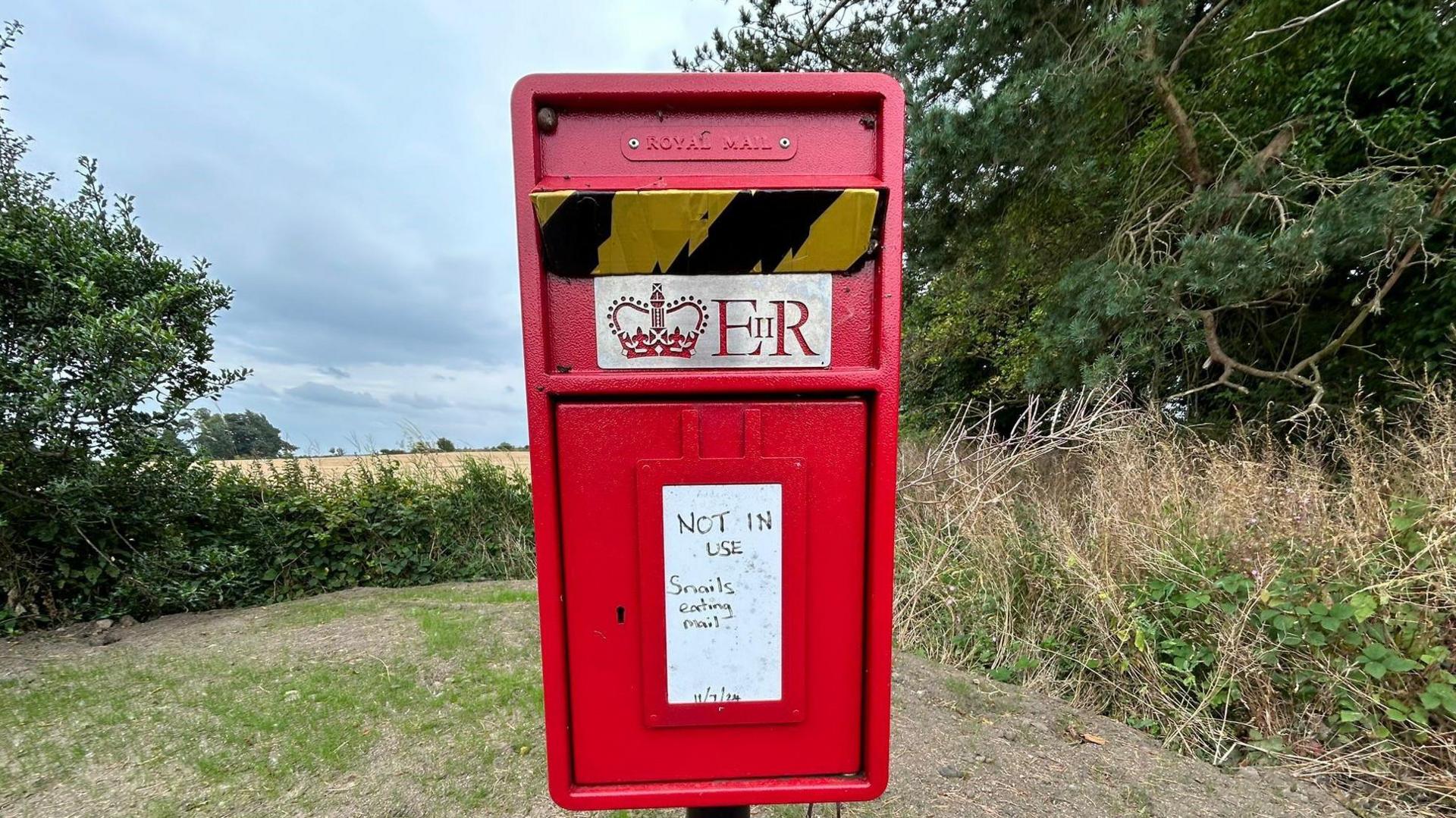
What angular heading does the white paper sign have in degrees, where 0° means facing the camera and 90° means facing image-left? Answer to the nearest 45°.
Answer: approximately 0°

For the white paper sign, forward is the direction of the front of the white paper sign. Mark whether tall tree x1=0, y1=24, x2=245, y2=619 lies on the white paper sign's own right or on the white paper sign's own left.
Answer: on the white paper sign's own right

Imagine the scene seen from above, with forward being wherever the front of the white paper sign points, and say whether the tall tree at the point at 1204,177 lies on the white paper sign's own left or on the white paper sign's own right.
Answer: on the white paper sign's own left

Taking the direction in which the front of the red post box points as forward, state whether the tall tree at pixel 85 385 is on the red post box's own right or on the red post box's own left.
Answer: on the red post box's own right

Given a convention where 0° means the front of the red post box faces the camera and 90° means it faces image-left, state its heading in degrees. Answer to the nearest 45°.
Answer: approximately 0°

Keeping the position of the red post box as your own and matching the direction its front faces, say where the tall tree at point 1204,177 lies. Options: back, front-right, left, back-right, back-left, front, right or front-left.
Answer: back-left

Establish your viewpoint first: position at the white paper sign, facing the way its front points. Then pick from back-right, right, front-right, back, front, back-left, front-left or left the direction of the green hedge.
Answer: back-right
